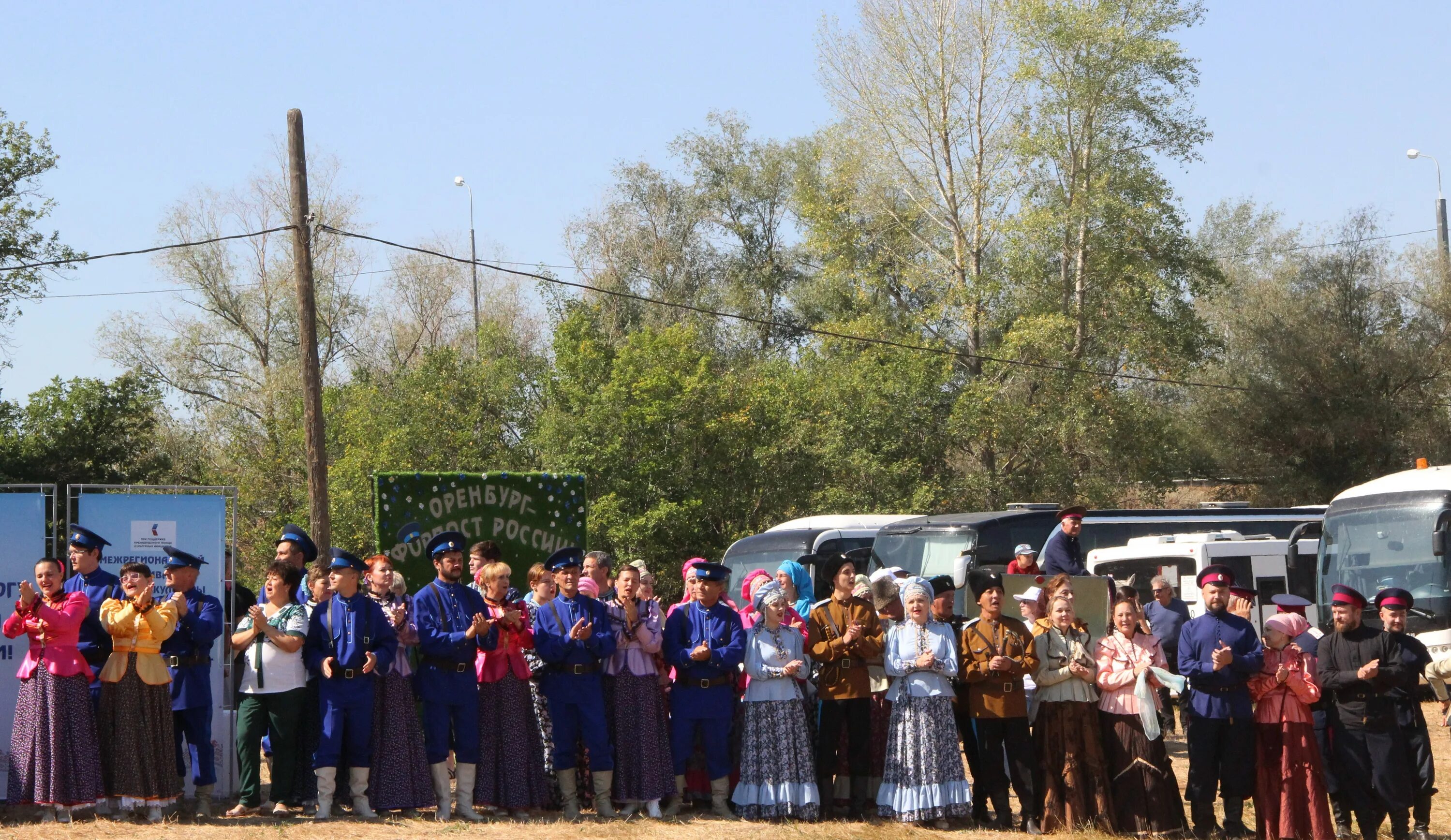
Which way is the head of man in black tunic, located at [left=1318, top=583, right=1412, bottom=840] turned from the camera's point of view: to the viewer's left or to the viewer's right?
to the viewer's left

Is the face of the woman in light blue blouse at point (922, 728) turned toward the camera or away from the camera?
toward the camera

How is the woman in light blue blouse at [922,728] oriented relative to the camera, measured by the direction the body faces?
toward the camera

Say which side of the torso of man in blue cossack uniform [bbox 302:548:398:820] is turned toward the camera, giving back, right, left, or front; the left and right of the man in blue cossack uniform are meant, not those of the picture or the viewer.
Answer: front

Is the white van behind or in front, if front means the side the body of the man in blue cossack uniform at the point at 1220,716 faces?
behind

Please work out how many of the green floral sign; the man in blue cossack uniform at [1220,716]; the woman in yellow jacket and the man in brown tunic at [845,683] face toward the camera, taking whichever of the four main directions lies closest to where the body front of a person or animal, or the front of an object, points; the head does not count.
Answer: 4

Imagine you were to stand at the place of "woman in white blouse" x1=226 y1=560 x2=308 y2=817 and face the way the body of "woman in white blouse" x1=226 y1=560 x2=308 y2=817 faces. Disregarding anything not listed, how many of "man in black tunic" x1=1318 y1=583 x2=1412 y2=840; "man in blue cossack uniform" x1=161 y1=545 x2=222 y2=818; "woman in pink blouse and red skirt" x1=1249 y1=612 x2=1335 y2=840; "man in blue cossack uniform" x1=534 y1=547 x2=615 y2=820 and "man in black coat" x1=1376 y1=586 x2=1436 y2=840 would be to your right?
1

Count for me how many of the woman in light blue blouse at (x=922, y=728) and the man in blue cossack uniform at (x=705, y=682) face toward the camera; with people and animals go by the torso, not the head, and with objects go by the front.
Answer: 2

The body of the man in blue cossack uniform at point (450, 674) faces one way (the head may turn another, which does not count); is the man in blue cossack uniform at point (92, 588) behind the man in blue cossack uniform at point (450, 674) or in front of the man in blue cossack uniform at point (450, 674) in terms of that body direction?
behind

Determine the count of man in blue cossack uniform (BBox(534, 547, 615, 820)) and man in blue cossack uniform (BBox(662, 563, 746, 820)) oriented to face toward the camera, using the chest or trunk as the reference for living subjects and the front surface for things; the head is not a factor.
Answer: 2

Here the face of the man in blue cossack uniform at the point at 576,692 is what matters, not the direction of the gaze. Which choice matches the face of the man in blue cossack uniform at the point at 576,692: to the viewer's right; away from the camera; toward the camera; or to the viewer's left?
toward the camera

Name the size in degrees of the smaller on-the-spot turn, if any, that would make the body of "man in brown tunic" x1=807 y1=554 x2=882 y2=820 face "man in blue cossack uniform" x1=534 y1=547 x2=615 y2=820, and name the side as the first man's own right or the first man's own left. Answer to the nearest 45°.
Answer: approximately 90° to the first man's own right
